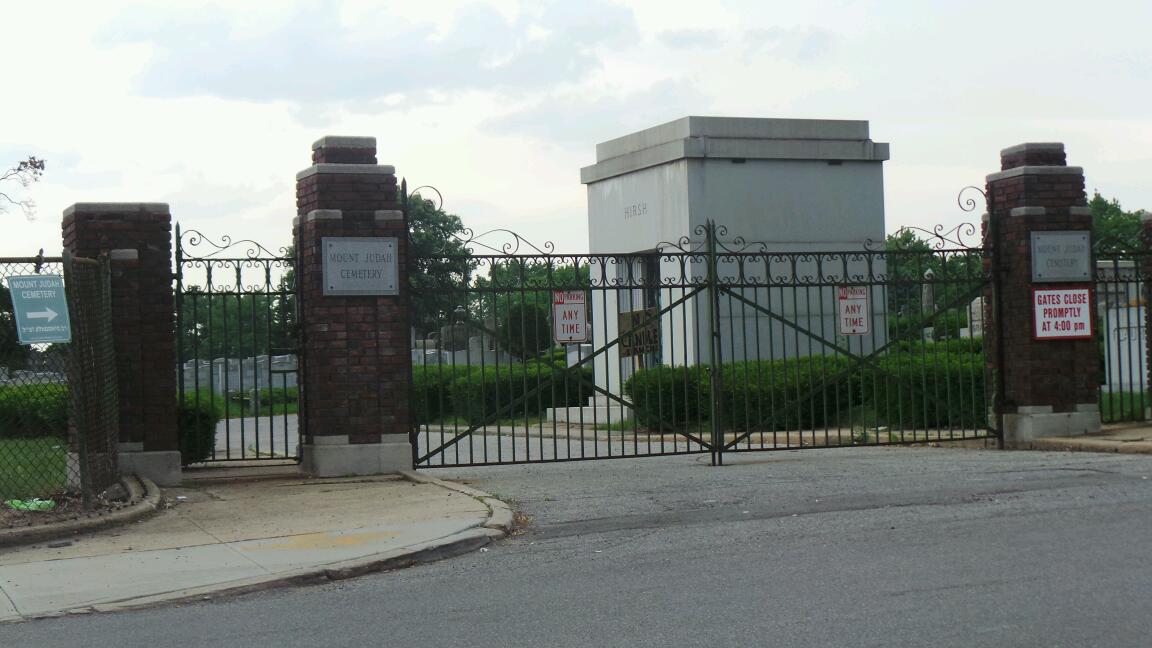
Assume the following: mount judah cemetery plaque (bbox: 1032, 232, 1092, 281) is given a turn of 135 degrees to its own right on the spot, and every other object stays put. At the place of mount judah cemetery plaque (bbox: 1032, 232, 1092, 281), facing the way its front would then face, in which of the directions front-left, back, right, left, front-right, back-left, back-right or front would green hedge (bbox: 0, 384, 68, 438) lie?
front-left

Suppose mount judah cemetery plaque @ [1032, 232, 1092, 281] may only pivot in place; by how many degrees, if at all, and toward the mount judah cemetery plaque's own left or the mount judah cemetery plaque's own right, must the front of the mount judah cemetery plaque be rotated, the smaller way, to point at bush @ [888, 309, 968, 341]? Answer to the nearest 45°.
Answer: approximately 180°

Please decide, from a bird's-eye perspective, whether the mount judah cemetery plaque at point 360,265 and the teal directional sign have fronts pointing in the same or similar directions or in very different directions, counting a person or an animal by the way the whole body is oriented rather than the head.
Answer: same or similar directions

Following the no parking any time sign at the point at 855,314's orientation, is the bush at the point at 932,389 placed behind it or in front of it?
behind

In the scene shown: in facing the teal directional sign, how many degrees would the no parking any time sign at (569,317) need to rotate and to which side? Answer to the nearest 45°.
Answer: approximately 45° to its right

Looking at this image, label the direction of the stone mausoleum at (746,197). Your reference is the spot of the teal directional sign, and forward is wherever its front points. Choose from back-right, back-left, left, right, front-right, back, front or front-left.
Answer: back-left

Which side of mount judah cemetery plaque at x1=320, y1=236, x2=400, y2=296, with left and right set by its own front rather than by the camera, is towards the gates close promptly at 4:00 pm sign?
left

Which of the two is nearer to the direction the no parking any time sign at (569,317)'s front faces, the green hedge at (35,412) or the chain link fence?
the chain link fence

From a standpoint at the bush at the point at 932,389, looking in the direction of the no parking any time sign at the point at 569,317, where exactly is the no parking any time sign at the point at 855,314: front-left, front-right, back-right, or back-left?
front-left

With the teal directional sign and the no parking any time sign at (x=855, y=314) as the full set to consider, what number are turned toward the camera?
2

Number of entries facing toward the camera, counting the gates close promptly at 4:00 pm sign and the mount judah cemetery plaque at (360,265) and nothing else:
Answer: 2

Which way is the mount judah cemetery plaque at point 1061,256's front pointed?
toward the camera

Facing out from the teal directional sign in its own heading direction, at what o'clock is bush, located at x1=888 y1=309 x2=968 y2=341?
The bush is roughly at 8 o'clock from the teal directional sign.

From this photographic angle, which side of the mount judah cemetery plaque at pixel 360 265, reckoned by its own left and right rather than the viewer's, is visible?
front

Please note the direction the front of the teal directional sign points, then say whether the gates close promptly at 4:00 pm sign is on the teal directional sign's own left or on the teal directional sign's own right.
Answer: on the teal directional sign's own left

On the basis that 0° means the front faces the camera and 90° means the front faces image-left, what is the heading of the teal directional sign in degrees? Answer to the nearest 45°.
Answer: approximately 0°

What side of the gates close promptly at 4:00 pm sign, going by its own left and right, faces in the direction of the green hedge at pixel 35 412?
right
